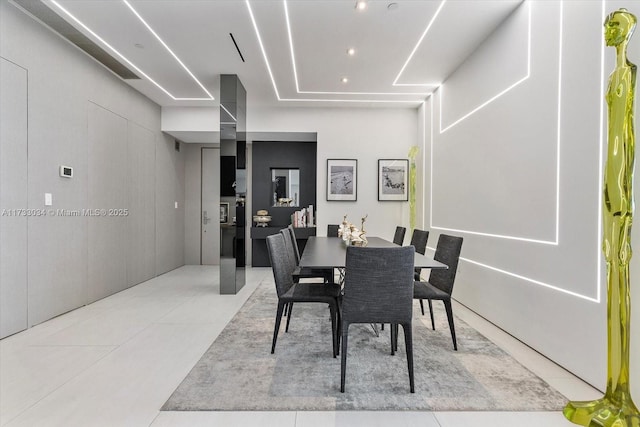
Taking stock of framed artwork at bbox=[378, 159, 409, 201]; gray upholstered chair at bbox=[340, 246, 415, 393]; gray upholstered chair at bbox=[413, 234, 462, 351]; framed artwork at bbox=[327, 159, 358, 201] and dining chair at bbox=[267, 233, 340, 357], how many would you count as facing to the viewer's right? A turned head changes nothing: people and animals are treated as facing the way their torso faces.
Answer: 1

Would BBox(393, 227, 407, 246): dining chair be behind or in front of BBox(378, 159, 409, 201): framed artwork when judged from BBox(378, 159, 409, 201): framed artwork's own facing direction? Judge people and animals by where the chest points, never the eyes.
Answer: in front

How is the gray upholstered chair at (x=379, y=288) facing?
away from the camera

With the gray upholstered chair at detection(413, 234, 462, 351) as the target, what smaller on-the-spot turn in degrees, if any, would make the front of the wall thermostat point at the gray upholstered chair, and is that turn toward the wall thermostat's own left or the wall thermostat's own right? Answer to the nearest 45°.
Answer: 0° — it already faces it

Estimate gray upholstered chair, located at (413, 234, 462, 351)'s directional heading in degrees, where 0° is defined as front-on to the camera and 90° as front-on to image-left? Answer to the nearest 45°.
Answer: approximately 90°

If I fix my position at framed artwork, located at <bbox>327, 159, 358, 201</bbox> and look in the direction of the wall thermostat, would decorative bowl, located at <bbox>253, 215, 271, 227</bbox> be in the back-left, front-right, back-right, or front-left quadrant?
front-right

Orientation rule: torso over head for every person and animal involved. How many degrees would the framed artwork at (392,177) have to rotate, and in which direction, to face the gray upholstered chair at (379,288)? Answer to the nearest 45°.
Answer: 0° — it already faces it

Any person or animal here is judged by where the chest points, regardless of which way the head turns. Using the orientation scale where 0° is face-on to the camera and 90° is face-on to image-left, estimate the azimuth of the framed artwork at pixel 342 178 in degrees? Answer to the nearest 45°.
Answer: approximately 0°

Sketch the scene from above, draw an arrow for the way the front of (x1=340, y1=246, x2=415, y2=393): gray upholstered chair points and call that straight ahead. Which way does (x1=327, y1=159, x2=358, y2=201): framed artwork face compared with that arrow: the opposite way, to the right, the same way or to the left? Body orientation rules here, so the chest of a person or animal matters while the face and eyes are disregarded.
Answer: the opposite way

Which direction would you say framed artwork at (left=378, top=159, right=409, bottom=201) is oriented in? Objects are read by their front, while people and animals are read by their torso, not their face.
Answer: toward the camera

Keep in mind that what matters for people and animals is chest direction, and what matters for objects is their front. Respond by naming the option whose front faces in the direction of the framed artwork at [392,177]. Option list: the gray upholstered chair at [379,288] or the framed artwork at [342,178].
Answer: the gray upholstered chair

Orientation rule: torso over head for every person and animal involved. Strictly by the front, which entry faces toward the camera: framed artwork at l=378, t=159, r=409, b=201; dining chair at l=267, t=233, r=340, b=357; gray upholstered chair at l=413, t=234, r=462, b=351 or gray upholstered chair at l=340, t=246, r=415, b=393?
the framed artwork

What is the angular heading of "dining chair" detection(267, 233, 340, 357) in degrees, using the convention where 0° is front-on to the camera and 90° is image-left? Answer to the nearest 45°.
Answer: approximately 270°

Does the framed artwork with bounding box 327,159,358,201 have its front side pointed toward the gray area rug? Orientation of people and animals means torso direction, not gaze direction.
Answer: yes

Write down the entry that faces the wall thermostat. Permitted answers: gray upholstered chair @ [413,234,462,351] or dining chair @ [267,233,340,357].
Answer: the gray upholstered chair

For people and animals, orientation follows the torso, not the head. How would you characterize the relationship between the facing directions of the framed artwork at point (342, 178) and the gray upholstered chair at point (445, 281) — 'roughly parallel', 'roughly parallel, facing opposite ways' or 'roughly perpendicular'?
roughly perpendicular

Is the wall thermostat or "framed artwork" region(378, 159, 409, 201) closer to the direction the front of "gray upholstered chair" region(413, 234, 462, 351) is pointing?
the wall thermostat

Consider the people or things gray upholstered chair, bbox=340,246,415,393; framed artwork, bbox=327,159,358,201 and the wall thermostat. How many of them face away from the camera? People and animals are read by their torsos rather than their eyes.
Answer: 1

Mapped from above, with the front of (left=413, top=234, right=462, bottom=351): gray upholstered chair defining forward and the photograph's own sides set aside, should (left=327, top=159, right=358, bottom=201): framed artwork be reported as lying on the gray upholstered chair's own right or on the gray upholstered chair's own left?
on the gray upholstered chair's own right
